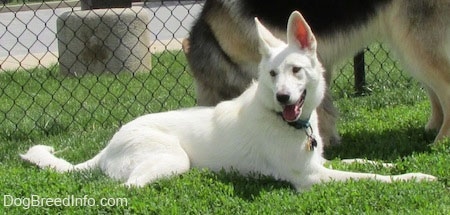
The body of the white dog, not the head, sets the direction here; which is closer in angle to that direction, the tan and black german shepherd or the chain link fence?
the tan and black german shepherd

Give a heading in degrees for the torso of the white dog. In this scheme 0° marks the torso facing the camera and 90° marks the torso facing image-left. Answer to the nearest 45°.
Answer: approximately 270°

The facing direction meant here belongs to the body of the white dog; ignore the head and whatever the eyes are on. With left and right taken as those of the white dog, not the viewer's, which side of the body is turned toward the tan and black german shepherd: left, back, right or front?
left

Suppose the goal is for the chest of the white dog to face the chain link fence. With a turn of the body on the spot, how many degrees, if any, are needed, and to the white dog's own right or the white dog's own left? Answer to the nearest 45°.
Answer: approximately 135° to the white dog's own left
